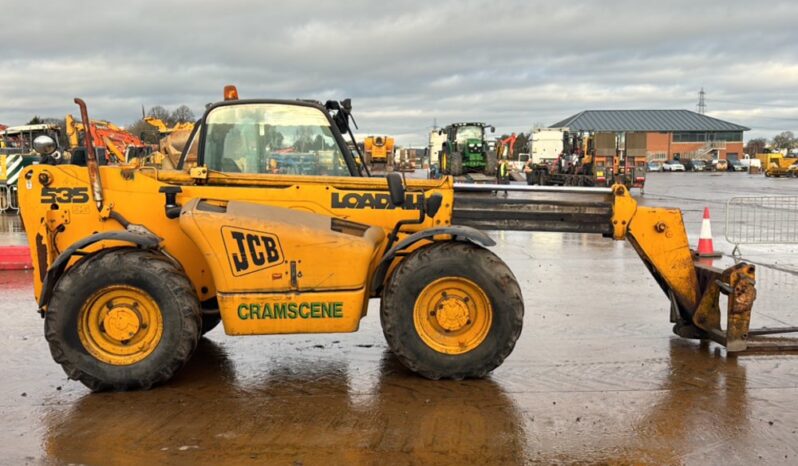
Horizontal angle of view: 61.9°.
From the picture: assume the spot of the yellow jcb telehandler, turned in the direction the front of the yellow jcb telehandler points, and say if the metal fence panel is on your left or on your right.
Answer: on your left

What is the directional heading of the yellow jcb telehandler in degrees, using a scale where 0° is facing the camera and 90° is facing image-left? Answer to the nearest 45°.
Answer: approximately 270°

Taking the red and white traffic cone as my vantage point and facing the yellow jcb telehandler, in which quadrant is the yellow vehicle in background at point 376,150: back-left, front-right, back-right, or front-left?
back-right

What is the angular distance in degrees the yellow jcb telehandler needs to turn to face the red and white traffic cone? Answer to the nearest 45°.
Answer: approximately 45° to its left

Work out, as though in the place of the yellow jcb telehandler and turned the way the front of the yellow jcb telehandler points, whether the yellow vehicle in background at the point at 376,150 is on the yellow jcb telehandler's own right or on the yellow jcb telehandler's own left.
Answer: on the yellow jcb telehandler's own left

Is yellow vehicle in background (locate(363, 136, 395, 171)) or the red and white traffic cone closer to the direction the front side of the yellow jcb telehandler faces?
the red and white traffic cone
